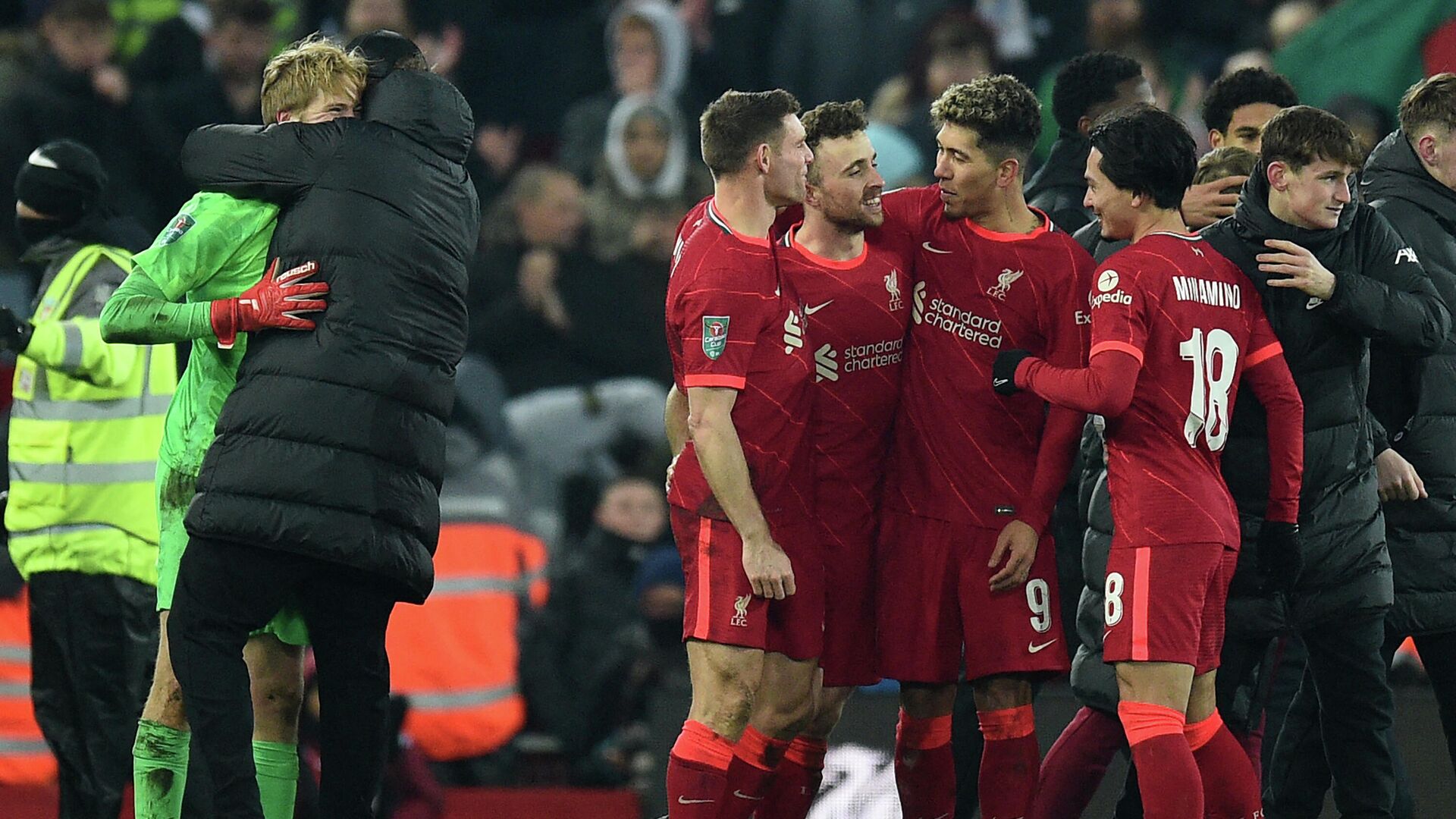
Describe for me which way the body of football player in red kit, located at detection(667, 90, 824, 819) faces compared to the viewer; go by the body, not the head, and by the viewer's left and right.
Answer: facing to the right of the viewer

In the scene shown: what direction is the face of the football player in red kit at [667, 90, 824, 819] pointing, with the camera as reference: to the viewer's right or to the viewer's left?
to the viewer's right

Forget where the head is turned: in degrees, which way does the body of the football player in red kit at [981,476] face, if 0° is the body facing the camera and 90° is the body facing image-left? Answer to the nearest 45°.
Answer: approximately 45°

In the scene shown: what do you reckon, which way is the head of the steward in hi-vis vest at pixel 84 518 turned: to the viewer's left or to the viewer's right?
to the viewer's left

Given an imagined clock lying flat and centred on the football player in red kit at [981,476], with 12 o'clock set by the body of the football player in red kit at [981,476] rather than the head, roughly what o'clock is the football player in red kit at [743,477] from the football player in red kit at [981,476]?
the football player in red kit at [743,477] is roughly at 1 o'clock from the football player in red kit at [981,476].

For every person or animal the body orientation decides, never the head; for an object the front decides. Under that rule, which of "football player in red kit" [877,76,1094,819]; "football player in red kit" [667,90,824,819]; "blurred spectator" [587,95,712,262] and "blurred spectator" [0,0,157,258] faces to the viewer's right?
"football player in red kit" [667,90,824,819]

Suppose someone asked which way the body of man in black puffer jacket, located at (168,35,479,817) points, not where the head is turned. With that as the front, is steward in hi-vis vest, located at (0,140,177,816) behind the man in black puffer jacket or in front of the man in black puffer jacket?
in front

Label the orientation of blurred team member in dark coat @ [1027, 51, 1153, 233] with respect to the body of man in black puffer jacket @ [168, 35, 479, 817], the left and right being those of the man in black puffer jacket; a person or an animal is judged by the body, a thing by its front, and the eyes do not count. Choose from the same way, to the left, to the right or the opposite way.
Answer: the opposite way

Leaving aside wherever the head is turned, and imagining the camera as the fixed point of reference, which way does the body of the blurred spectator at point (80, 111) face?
toward the camera

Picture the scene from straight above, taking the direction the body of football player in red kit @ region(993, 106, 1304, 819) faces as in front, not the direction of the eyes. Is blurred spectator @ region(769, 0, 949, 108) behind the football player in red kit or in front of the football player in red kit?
in front

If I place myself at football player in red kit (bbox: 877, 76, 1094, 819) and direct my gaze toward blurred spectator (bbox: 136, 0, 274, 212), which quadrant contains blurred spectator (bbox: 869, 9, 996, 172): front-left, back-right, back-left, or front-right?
front-right

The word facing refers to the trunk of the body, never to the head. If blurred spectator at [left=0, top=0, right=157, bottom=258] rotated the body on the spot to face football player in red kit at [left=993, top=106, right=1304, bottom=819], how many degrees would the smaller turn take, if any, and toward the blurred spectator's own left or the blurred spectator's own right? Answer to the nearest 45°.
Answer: approximately 45° to the blurred spectator's own left
